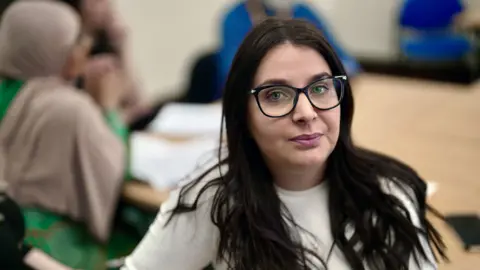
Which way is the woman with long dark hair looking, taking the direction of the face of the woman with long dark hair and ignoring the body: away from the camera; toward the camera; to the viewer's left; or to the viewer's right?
toward the camera

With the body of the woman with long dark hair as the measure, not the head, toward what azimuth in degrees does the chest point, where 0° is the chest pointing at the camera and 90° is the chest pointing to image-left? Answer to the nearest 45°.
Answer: approximately 0°

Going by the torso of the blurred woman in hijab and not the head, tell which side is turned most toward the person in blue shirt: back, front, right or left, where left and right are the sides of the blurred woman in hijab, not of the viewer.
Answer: front

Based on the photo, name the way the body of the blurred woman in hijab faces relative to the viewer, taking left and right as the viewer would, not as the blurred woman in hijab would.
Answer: facing away from the viewer and to the right of the viewer

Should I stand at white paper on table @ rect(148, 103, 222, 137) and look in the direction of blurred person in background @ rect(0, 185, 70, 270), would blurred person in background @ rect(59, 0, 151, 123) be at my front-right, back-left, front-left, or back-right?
back-right

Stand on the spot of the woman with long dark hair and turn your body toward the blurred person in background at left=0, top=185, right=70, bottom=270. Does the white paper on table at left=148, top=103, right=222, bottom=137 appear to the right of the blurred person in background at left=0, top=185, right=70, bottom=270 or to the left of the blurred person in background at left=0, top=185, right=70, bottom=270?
right

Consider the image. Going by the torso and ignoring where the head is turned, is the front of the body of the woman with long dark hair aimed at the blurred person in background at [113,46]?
no

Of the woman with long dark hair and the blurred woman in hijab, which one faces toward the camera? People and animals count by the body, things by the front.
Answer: the woman with long dark hair

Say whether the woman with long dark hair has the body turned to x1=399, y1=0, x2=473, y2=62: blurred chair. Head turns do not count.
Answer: no

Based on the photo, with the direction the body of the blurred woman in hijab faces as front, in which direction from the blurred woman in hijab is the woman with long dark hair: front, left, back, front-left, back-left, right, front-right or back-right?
right
